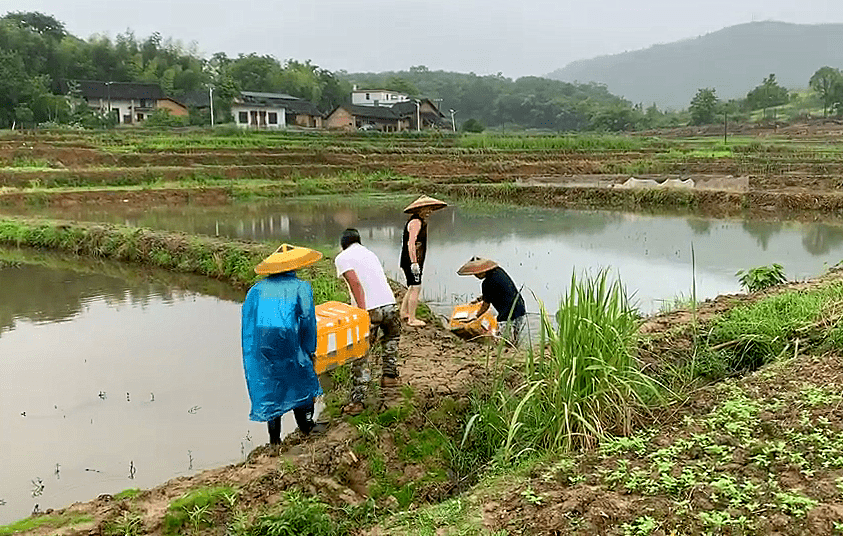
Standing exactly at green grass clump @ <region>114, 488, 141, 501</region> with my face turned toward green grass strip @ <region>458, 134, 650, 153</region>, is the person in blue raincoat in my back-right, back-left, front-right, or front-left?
front-right

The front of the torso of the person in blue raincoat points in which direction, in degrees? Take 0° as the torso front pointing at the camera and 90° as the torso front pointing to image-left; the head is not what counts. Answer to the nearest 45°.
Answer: approximately 225°

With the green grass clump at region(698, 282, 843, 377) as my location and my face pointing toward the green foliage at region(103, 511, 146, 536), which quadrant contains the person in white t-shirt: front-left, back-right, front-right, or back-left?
front-right

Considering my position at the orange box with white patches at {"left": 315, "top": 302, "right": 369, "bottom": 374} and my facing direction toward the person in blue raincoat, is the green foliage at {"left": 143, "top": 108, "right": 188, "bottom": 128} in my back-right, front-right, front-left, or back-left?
back-right

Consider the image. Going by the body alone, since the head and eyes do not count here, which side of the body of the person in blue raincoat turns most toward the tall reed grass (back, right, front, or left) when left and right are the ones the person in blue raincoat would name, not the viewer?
right

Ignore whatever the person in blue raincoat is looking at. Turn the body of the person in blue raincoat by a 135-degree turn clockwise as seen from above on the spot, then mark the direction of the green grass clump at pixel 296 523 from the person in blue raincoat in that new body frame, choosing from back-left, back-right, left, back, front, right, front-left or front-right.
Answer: front

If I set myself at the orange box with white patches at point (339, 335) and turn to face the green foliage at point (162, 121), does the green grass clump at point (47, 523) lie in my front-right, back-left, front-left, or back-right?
back-left

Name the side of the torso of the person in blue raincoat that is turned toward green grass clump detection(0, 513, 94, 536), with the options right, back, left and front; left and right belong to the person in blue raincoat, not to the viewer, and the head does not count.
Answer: back

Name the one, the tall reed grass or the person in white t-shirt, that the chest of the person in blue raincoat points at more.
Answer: the person in white t-shirt

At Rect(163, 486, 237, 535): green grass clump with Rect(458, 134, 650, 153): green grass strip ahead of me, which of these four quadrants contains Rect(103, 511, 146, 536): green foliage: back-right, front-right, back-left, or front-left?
back-left

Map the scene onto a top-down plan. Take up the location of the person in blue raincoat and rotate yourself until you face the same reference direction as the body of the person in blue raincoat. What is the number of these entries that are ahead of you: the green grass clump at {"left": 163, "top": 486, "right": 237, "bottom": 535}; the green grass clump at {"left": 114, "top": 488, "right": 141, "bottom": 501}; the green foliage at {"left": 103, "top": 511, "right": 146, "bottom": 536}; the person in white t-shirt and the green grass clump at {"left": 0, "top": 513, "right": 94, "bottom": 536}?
1
